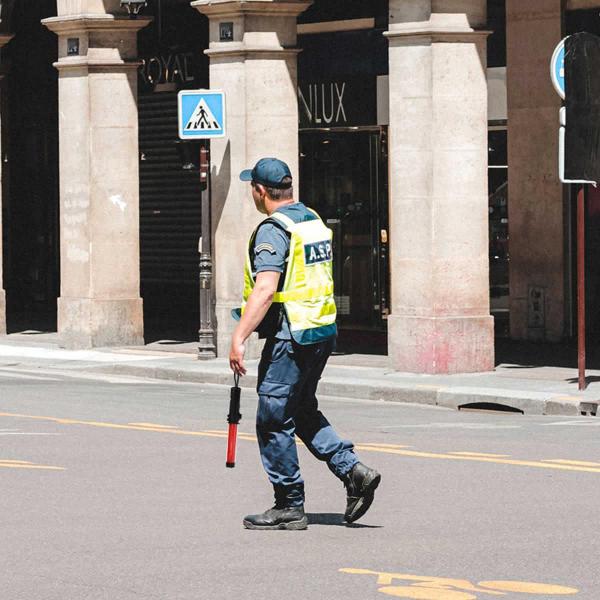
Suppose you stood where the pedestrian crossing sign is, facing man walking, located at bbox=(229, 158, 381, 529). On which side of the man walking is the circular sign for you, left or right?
left

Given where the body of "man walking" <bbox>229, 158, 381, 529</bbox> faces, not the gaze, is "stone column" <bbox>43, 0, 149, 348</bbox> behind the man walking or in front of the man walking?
in front

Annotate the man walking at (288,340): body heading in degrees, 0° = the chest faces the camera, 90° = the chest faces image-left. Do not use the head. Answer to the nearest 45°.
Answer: approximately 135°

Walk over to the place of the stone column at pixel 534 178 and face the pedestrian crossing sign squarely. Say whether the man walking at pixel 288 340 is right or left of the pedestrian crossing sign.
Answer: left

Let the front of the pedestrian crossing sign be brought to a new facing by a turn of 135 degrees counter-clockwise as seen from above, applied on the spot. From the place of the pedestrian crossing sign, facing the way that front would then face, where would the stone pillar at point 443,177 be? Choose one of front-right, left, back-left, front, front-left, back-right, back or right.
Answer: right

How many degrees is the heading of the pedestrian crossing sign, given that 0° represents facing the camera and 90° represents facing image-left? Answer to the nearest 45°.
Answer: approximately 0°

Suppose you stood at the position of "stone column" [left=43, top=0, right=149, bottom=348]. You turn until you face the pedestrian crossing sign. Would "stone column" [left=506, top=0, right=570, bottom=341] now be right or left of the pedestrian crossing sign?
left

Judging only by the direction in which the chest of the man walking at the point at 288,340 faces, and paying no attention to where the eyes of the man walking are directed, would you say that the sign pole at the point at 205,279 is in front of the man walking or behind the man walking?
in front

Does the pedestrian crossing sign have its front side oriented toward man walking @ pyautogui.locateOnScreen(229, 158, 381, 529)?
yes

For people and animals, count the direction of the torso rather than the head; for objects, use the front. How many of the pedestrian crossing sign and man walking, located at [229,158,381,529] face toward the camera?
1
